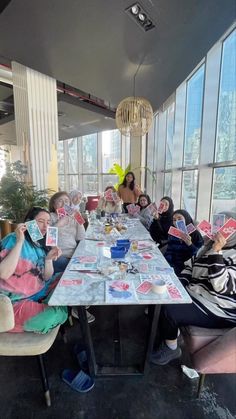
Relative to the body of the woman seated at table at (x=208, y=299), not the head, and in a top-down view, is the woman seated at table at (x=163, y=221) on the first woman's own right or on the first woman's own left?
on the first woman's own right

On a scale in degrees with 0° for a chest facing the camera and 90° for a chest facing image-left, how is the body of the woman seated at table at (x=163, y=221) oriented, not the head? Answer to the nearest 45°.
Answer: approximately 45°

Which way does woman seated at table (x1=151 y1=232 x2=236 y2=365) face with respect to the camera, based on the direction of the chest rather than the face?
to the viewer's left

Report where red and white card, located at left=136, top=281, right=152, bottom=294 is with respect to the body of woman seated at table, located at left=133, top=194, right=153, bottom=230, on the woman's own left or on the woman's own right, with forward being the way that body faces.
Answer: on the woman's own left

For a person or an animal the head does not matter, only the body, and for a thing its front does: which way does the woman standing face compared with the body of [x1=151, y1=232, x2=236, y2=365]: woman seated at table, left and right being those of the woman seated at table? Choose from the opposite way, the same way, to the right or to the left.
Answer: to the left

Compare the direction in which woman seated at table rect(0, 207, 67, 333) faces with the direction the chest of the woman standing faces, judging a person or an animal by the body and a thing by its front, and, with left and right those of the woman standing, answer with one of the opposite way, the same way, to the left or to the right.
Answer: to the left

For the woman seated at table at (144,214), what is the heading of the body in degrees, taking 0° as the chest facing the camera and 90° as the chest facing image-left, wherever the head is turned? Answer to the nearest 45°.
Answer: approximately 45°

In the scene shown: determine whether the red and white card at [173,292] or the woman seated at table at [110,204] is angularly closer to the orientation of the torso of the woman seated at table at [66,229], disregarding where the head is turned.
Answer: the red and white card

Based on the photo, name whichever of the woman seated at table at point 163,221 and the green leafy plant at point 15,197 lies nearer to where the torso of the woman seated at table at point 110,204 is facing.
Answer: the woman seated at table

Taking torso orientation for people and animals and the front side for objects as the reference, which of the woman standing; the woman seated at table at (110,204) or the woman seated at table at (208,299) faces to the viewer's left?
the woman seated at table at (208,299)
